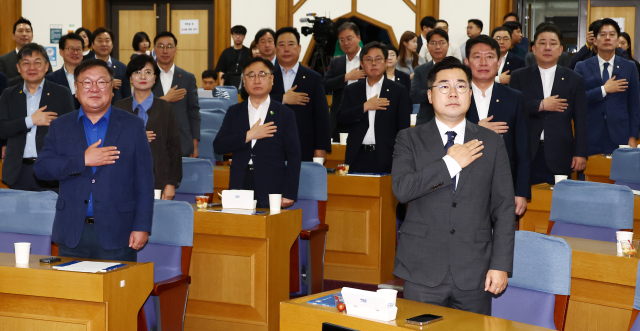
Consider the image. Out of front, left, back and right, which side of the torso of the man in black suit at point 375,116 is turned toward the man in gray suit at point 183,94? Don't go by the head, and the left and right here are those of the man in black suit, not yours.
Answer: right

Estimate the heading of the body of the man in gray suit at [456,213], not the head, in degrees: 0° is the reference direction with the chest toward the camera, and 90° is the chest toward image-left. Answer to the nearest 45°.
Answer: approximately 0°

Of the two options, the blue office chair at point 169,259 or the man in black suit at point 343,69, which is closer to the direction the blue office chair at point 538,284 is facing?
the blue office chair

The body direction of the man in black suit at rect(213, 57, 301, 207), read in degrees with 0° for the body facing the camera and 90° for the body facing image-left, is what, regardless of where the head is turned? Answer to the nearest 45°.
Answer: approximately 0°

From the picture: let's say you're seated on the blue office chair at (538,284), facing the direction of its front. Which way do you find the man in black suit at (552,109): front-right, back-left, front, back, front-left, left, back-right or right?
back-right

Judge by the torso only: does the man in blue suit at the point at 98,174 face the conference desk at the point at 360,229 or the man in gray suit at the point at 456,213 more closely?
the man in gray suit

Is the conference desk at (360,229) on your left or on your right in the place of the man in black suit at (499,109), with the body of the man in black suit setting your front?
on your right

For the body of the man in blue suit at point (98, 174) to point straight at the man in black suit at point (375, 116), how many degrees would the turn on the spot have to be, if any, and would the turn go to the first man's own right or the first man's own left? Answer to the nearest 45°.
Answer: approximately 135° to the first man's own left

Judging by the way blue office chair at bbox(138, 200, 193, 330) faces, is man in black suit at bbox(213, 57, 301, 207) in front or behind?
behind

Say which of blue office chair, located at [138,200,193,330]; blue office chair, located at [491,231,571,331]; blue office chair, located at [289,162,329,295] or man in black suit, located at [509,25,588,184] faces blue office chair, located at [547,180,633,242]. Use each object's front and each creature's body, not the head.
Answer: the man in black suit
